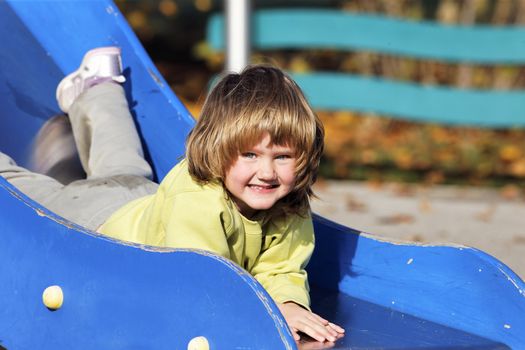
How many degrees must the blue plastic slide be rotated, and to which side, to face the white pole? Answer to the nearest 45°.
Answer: approximately 135° to its left

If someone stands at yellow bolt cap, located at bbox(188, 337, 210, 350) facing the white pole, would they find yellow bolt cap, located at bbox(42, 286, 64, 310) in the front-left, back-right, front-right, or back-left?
front-left

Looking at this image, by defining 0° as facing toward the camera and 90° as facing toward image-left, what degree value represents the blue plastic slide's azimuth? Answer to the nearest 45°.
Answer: approximately 315°
